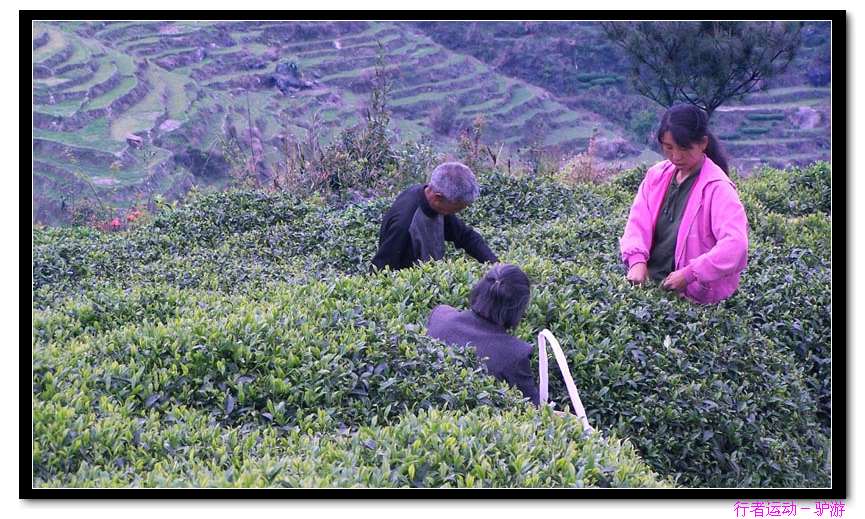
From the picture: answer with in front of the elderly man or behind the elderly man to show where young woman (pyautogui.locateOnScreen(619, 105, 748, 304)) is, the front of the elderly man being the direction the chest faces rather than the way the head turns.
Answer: in front

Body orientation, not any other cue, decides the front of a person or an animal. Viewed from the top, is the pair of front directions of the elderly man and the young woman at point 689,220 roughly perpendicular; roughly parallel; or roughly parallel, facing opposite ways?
roughly perpendicular

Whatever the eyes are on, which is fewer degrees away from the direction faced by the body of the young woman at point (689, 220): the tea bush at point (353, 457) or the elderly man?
the tea bush

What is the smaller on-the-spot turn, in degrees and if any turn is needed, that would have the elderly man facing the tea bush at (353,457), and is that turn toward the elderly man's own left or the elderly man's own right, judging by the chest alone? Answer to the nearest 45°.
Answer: approximately 45° to the elderly man's own right

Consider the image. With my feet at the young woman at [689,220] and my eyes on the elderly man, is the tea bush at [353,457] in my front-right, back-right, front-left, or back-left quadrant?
front-left

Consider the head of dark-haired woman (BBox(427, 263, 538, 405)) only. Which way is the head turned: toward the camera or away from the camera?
away from the camera

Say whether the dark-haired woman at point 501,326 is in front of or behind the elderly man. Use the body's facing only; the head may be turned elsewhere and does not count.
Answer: in front

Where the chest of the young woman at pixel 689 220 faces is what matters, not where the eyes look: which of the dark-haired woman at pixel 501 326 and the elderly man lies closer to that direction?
the dark-haired woman

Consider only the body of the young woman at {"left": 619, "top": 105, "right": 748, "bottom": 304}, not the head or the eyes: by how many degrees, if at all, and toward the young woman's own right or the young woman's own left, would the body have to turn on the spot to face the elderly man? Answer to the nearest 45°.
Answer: approximately 45° to the young woman's own right

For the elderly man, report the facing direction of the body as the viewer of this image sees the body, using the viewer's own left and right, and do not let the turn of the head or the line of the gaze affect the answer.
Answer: facing the viewer and to the right of the viewer

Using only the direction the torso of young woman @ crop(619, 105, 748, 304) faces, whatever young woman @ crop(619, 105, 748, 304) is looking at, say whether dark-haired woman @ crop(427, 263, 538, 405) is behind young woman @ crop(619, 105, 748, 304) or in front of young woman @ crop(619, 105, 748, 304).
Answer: in front

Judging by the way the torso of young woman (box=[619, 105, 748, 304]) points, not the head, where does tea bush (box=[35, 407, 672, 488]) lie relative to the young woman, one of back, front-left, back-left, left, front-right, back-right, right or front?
front

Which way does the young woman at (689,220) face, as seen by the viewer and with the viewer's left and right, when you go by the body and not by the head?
facing the viewer and to the left of the viewer

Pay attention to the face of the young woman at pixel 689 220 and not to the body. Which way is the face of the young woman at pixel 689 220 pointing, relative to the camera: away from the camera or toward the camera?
toward the camera

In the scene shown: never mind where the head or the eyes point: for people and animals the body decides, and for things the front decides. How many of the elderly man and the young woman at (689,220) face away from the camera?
0
